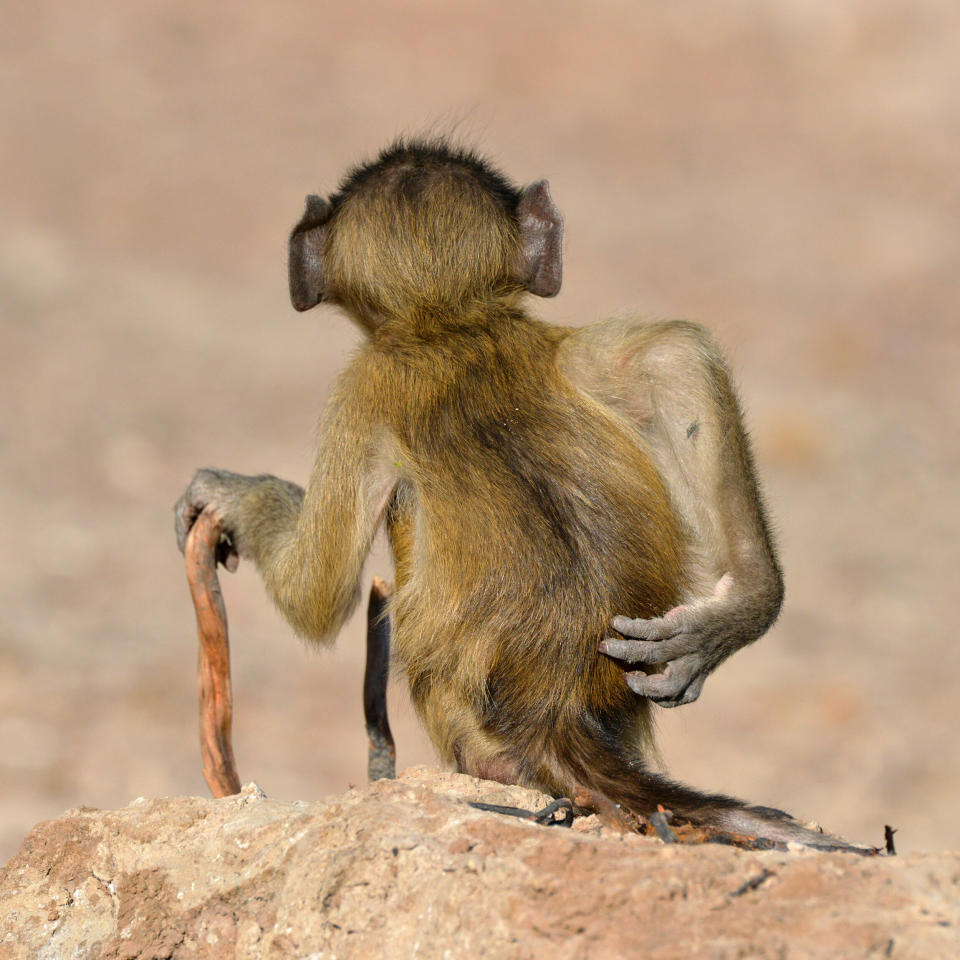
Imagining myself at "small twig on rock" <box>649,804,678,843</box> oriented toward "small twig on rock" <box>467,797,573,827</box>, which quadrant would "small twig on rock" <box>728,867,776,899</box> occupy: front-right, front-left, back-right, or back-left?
back-left

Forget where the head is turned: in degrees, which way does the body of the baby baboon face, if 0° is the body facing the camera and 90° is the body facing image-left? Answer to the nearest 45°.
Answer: approximately 180°

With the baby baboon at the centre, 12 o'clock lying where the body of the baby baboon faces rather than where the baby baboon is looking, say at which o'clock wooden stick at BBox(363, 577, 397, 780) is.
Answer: The wooden stick is roughly at 11 o'clock from the baby baboon.
